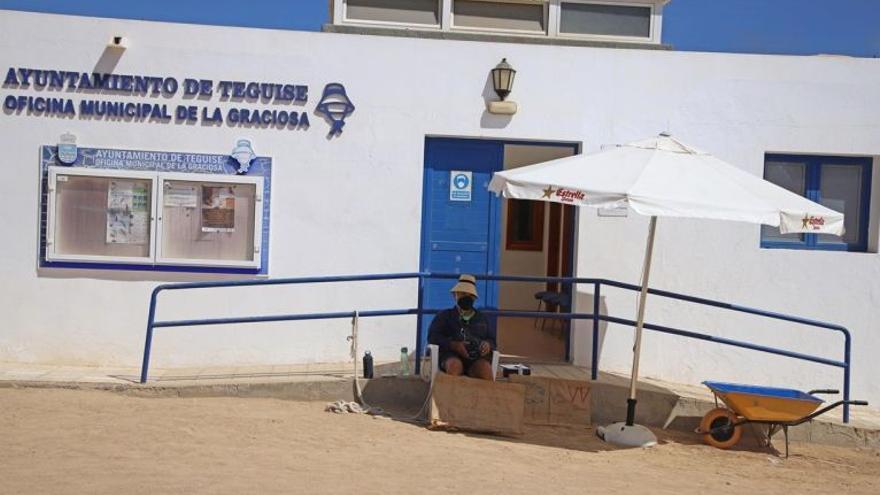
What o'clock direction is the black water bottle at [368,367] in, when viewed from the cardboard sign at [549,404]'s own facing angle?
The black water bottle is roughly at 3 o'clock from the cardboard sign.

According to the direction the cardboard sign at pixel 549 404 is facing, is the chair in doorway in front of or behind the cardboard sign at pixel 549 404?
behind

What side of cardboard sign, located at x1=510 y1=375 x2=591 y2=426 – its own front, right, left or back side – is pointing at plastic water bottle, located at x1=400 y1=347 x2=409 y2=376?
right

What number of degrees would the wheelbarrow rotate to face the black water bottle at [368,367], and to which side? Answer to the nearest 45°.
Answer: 0° — it already faces it

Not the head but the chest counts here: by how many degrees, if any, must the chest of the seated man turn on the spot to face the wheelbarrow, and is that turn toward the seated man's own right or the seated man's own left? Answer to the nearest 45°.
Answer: approximately 90° to the seated man's own left

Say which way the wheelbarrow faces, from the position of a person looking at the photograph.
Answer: facing to the left of the viewer
